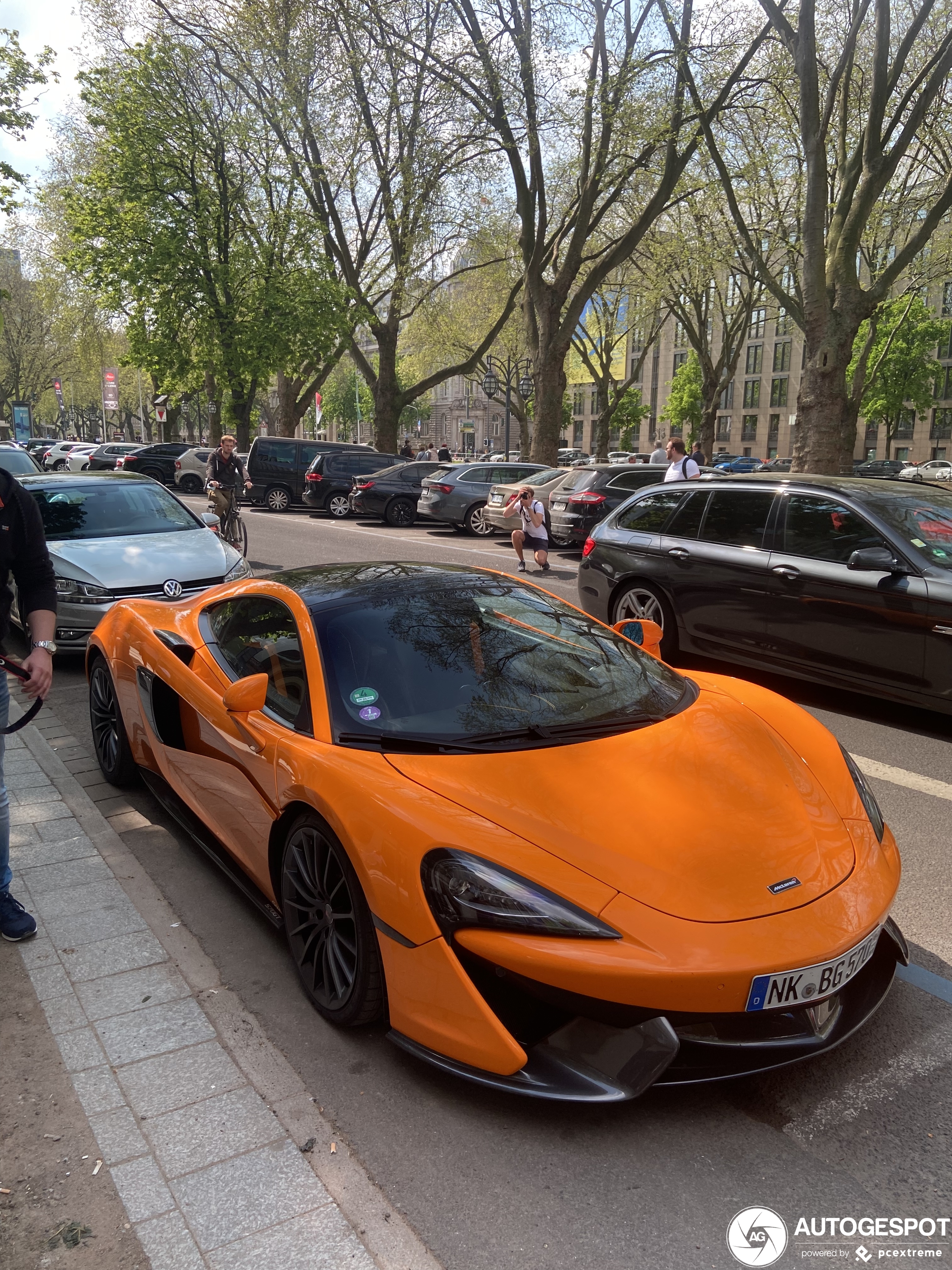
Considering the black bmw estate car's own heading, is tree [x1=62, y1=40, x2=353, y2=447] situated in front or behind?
behind

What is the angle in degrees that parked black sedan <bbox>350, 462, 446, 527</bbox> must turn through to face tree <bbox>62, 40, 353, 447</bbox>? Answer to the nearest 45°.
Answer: approximately 90° to its left

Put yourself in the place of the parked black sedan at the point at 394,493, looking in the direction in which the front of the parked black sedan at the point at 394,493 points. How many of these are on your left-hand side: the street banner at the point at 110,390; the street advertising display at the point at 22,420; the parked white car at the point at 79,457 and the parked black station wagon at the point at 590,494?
3

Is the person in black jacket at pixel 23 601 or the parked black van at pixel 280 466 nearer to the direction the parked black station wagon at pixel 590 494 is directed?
the parked black van

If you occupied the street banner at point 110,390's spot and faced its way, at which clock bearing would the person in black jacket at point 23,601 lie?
The person in black jacket is roughly at 12 o'clock from the street banner.

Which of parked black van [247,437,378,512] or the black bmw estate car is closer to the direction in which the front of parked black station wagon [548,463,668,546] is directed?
the parked black van

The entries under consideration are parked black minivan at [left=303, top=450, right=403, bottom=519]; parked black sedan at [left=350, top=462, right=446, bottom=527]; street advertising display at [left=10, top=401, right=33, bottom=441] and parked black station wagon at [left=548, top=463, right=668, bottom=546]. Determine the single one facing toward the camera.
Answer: the street advertising display

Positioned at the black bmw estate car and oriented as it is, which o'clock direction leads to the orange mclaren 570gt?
The orange mclaren 570gt is roughly at 2 o'clock from the black bmw estate car.

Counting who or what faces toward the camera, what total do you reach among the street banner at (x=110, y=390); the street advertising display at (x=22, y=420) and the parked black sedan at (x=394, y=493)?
2

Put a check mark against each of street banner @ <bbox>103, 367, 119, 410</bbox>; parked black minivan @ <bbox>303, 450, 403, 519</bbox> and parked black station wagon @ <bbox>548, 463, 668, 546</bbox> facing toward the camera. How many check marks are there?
1

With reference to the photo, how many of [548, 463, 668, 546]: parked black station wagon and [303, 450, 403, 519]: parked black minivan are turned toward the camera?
0
